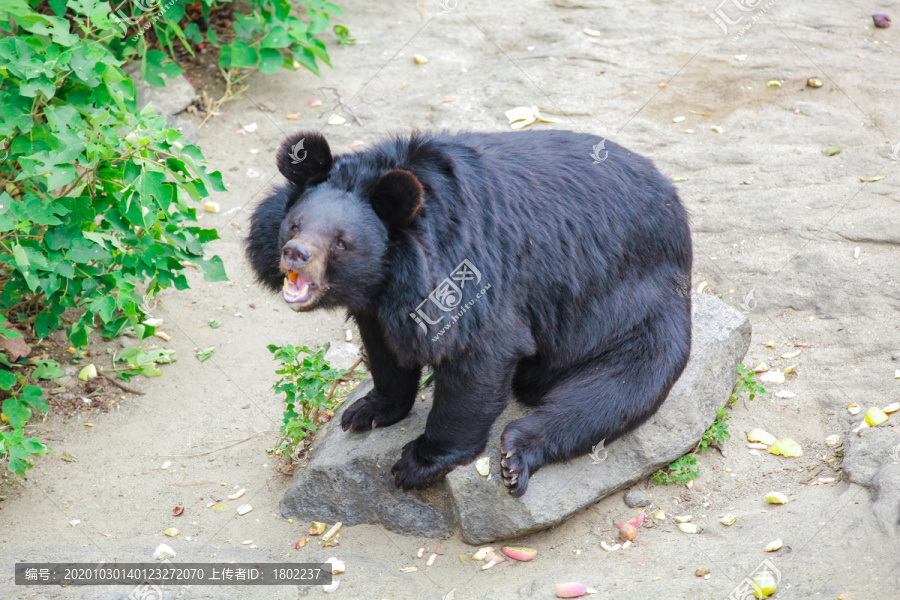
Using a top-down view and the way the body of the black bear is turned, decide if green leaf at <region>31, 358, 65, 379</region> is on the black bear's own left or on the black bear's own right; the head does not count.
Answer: on the black bear's own right

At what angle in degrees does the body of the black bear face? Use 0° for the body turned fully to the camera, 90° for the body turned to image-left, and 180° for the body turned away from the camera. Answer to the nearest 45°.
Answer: approximately 45°

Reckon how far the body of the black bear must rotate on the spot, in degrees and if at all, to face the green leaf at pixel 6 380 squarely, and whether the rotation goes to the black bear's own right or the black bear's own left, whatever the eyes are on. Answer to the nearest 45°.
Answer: approximately 45° to the black bear's own right

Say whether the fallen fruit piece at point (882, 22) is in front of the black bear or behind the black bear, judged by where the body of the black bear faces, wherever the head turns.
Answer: behind

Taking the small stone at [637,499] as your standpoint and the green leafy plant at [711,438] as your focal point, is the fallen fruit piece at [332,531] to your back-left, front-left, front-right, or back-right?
back-left

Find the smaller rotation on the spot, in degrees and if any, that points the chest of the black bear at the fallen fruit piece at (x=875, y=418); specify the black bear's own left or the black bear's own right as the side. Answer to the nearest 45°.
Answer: approximately 135° to the black bear's own left

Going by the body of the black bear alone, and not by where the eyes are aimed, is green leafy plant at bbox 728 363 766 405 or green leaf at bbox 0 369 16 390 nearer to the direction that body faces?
the green leaf
